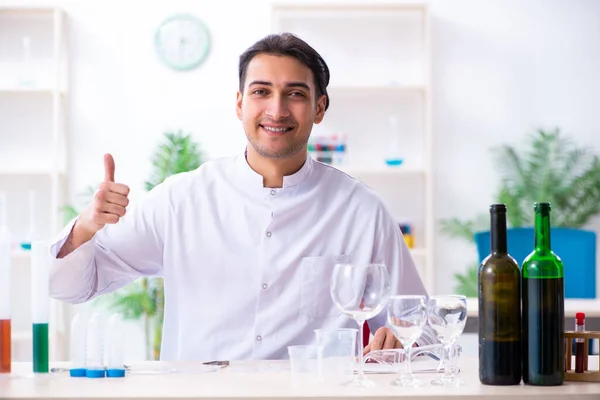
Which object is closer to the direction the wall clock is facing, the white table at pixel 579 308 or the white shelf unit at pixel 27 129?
the white table

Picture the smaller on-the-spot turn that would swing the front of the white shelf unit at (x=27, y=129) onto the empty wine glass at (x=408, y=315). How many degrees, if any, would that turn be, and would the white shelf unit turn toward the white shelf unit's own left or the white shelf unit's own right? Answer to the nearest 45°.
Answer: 0° — it already faces it

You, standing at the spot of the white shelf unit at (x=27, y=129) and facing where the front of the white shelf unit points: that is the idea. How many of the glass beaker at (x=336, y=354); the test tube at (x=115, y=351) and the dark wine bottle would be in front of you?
3

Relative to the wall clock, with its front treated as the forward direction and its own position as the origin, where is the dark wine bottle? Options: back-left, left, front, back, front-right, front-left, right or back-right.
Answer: front

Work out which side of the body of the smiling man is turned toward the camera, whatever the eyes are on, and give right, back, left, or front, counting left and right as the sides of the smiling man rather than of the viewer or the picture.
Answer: front

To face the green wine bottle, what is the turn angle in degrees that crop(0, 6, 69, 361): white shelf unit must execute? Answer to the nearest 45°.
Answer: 0° — it already faces it

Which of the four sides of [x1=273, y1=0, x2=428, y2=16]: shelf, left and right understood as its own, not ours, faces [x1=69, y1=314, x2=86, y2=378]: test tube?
front

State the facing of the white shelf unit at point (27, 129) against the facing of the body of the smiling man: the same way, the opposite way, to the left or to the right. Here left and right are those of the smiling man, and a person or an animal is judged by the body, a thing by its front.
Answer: the same way

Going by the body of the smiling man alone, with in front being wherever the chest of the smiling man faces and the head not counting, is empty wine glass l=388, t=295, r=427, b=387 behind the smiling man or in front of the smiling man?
in front

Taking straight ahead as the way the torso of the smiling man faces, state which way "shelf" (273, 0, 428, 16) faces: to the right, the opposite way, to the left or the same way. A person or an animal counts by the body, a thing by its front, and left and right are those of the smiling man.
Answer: the same way

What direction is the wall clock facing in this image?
toward the camera

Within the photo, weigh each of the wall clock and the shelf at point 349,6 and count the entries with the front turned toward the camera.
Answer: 2

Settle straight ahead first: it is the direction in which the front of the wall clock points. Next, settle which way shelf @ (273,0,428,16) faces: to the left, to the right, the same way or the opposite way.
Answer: the same way

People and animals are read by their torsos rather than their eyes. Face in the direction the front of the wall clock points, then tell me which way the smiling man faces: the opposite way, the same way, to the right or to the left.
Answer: the same way

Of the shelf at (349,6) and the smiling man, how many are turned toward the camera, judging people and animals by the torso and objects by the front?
2

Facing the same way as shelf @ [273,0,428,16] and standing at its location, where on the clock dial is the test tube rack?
The test tube rack is roughly at 12 o'clock from the shelf.

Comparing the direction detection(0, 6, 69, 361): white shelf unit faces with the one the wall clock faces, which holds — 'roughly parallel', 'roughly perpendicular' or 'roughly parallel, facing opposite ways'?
roughly parallel

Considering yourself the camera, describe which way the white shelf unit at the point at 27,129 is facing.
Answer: facing the viewer
